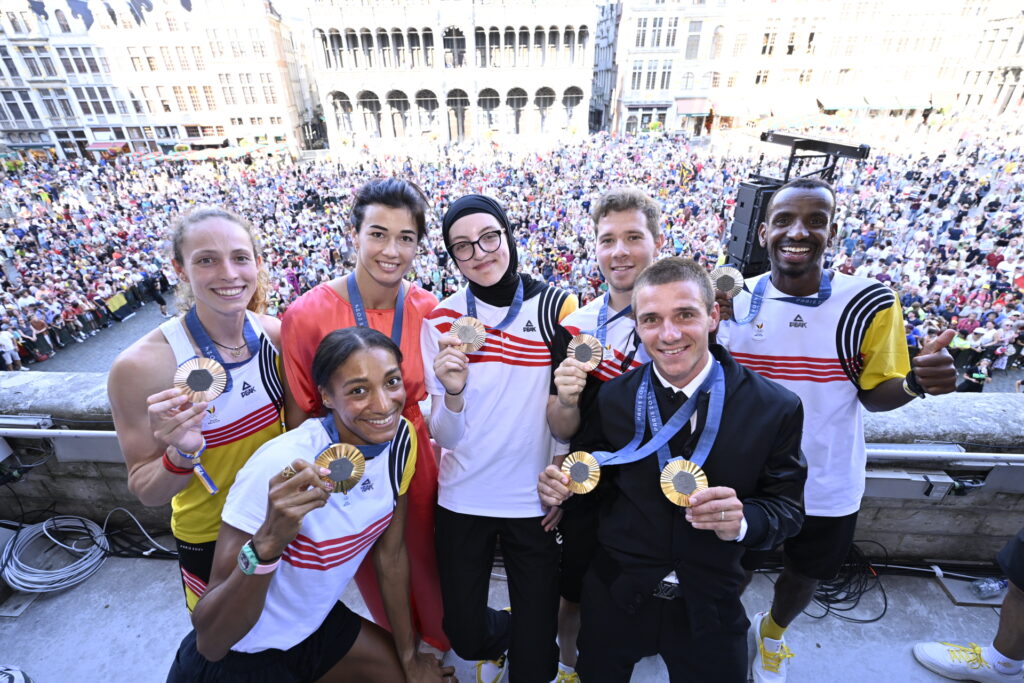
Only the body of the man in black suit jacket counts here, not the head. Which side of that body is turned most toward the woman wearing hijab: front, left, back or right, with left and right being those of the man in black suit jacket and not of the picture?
right

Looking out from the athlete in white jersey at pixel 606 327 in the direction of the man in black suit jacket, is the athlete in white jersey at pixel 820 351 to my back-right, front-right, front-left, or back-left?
front-left

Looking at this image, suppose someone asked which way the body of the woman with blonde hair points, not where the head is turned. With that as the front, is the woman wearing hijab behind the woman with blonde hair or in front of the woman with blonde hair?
in front

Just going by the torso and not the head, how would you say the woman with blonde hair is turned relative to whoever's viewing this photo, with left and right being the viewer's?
facing the viewer and to the right of the viewer

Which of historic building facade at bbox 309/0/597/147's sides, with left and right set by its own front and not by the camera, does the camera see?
front

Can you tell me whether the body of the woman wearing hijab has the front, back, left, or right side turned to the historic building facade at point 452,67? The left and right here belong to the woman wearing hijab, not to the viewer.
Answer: back

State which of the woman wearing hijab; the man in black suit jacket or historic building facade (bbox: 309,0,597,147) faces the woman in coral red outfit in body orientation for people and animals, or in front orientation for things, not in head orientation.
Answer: the historic building facade

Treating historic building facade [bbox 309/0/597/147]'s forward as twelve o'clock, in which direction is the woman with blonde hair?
The woman with blonde hair is roughly at 12 o'clock from the historic building facade.

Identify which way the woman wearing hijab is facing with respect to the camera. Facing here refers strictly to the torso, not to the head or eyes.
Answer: toward the camera

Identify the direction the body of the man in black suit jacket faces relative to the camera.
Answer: toward the camera

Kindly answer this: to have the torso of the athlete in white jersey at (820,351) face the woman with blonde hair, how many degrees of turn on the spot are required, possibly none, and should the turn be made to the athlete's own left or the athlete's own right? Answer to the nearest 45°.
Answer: approximately 45° to the athlete's own right

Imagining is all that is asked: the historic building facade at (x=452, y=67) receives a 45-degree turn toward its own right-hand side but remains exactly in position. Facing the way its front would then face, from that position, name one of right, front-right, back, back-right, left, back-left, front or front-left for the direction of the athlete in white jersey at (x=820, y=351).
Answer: front-left
